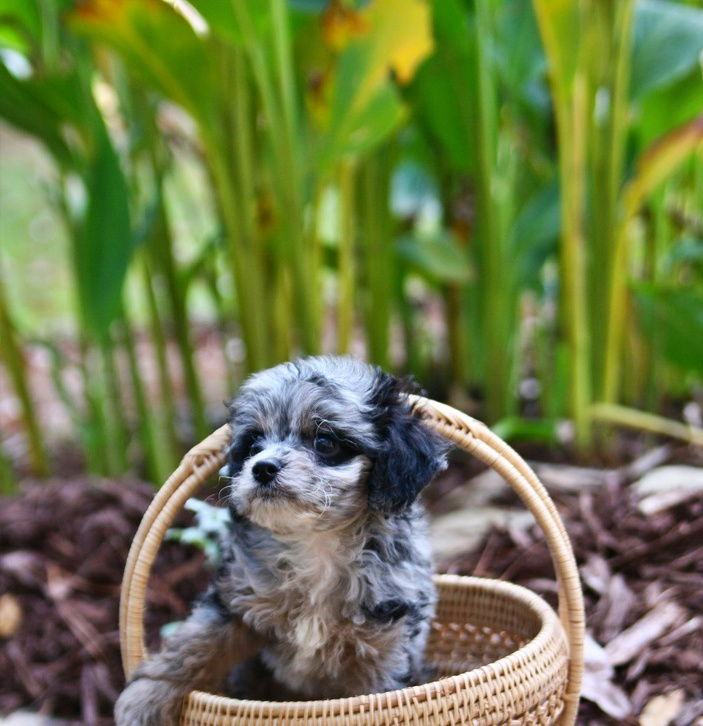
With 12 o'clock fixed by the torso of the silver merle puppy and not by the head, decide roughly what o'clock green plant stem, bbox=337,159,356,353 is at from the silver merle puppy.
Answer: The green plant stem is roughly at 5 o'clock from the silver merle puppy.

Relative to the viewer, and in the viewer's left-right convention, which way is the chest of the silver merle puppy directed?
facing the viewer and to the left of the viewer

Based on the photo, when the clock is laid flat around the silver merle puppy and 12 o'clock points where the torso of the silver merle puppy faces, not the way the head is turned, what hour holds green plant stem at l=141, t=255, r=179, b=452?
The green plant stem is roughly at 4 o'clock from the silver merle puppy.

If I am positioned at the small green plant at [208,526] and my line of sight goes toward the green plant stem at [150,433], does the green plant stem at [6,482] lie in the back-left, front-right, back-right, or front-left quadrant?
front-left

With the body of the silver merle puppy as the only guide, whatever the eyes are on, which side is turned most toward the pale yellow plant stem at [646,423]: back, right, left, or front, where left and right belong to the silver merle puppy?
back

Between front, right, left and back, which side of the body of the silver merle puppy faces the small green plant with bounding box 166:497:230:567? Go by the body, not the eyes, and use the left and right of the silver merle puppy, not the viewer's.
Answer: right

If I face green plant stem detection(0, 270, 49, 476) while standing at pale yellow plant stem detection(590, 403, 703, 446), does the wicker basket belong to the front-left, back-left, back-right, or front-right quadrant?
front-left
